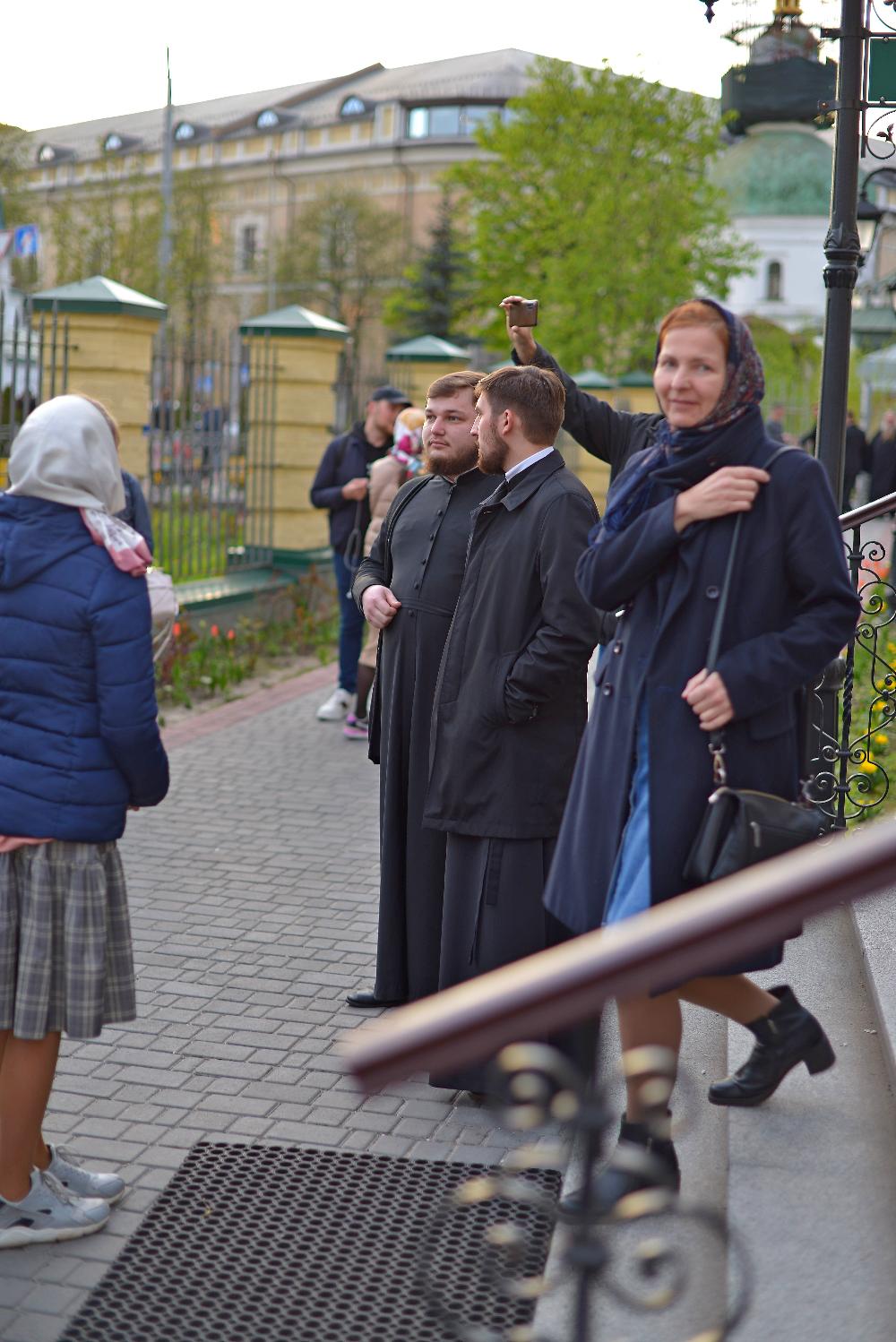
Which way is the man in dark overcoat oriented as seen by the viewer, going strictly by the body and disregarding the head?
to the viewer's left

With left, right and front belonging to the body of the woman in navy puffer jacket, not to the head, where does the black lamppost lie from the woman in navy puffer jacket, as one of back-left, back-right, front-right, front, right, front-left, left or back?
front

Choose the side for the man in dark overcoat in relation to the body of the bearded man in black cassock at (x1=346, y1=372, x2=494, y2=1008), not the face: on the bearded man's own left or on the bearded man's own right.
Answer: on the bearded man's own left

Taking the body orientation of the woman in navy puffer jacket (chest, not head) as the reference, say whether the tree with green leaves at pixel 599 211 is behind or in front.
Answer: in front

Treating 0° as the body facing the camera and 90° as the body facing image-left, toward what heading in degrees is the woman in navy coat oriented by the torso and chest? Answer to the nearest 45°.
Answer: approximately 45°

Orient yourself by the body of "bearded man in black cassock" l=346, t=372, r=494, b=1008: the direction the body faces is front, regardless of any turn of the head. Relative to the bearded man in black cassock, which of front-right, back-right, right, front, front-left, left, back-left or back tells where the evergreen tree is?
back-right

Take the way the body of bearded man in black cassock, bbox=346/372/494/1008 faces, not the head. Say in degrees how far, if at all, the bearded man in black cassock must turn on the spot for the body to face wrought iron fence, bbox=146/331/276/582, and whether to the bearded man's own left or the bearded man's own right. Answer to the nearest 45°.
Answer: approximately 135° to the bearded man's own right

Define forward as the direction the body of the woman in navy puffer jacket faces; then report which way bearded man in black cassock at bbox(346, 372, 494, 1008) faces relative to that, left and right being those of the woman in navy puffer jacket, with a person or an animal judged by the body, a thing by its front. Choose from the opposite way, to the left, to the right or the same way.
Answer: the opposite way

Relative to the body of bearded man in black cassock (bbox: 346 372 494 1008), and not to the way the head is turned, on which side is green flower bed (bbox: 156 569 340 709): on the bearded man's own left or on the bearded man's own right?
on the bearded man's own right

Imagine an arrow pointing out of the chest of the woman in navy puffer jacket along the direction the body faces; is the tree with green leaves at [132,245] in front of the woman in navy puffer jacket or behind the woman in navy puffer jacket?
in front

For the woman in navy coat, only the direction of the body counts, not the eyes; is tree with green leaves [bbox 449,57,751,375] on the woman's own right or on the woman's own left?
on the woman's own right

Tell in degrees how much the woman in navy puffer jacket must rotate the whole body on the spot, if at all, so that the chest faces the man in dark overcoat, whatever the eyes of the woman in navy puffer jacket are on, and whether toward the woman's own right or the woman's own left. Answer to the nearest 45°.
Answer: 0° — they already face them

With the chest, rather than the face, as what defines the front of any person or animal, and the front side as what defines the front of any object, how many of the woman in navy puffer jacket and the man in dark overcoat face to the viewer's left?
1

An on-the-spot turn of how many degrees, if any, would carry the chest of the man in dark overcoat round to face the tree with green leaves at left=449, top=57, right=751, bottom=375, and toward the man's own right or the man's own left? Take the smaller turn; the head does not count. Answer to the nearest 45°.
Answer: approximately 90° to the man's own right

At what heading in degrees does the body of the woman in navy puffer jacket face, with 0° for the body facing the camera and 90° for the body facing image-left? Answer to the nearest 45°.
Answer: approximately 225°
